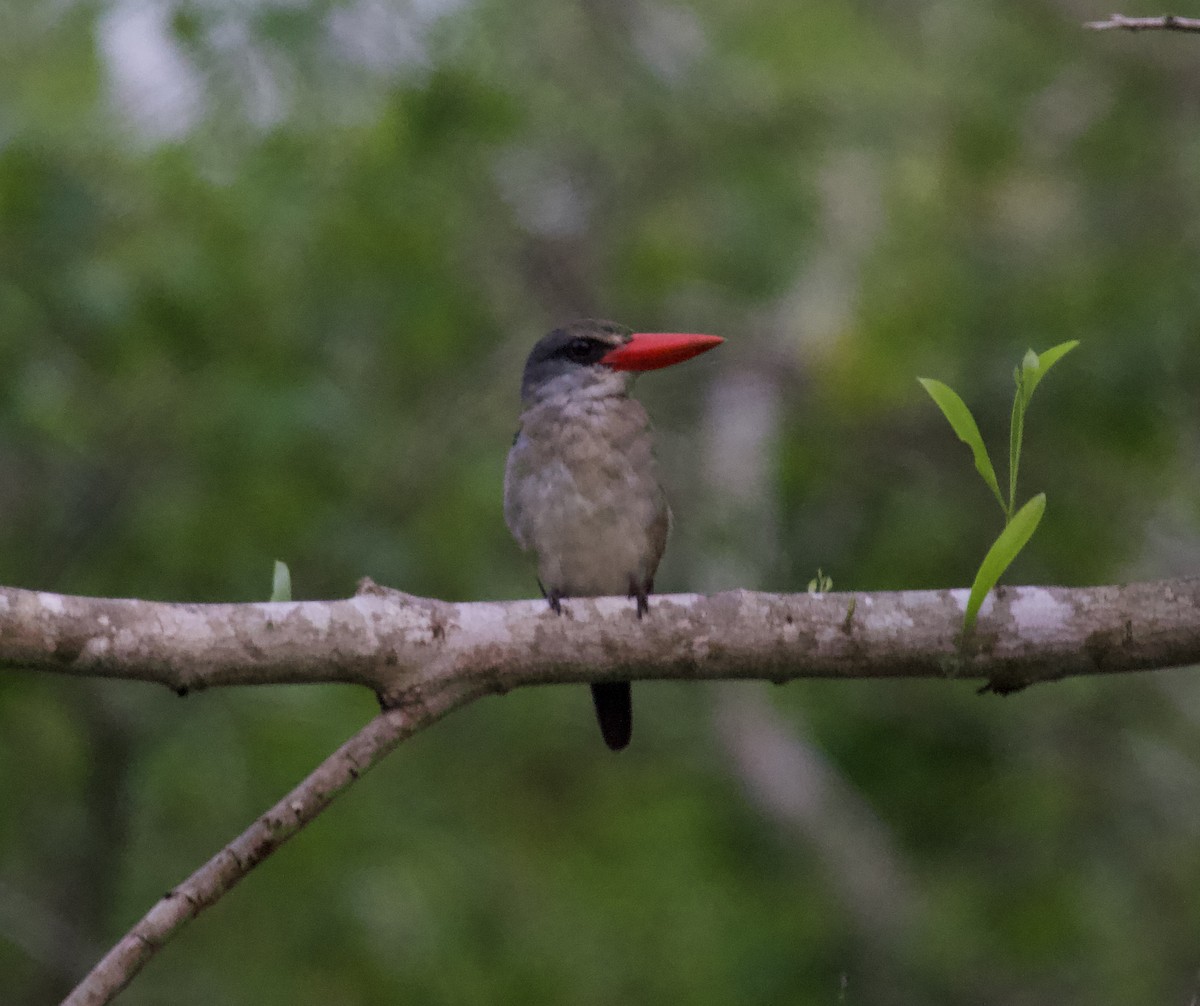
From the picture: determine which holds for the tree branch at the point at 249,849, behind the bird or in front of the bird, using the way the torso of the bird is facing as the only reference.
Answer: in front

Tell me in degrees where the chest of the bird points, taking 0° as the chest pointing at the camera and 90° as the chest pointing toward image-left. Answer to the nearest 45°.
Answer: approximately 0°

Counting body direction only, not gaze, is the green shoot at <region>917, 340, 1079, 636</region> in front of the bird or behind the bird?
in front
